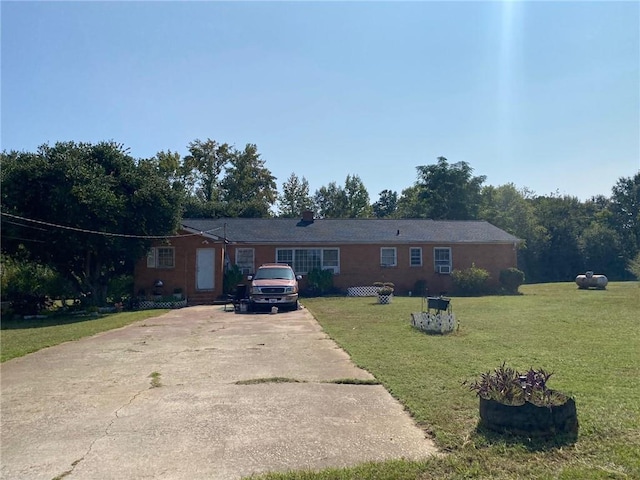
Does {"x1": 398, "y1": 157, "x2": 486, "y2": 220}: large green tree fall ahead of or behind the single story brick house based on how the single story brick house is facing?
behind

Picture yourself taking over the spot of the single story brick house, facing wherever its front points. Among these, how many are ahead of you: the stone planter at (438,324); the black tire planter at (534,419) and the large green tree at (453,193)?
2

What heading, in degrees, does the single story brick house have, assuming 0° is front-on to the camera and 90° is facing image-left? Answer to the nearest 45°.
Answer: approximately 0°

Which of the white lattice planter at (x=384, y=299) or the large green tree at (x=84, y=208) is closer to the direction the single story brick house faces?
the white lattice planter

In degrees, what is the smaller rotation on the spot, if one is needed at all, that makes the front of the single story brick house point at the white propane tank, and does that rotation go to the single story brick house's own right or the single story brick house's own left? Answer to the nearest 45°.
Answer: approximately 90° to the single story brick house's own left

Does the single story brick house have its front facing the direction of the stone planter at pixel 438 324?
yes

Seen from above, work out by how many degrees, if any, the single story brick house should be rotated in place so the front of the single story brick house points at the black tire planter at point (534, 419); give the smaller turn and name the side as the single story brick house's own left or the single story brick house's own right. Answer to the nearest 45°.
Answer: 0° — it already faces it
